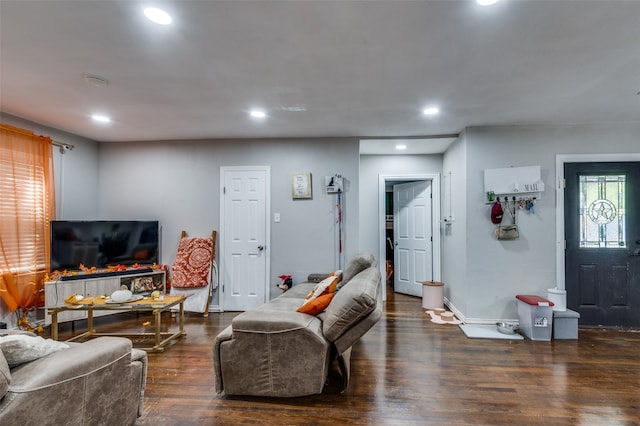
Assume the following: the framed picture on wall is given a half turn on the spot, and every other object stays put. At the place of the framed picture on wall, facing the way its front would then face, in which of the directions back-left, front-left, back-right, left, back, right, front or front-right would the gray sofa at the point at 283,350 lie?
back

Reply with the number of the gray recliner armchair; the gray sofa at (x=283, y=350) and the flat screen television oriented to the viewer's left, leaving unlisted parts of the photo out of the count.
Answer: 1

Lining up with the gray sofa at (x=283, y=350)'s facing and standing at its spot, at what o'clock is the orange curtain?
The orange curtain is roughly at 1 o'clock from the gray sofa.

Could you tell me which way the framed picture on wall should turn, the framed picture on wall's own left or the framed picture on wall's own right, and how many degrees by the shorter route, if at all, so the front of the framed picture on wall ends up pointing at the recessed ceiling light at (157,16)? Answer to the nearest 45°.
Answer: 0° — it already faces it

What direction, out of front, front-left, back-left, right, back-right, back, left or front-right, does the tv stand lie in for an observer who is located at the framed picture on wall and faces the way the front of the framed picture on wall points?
right

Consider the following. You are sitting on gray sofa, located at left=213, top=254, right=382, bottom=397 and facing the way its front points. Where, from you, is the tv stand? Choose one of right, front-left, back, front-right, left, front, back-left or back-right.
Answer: front-right

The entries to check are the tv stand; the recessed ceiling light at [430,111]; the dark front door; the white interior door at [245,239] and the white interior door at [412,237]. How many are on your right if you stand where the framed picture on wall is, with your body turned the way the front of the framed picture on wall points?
2

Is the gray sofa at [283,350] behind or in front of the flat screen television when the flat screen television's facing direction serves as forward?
in front

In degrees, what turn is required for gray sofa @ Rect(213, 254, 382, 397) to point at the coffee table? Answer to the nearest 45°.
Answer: approximately 45° to its right

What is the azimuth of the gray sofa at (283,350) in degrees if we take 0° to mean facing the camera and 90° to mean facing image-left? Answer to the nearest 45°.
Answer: approximately 90°

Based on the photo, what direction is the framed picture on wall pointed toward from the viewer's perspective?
toward the camera

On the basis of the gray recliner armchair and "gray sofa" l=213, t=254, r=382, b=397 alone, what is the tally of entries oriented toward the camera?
0

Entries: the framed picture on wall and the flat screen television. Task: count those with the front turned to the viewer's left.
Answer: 0

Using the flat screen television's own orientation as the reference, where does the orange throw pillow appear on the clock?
The orange throw pillow is roughly at 11 o'clock from the flat screen television.
